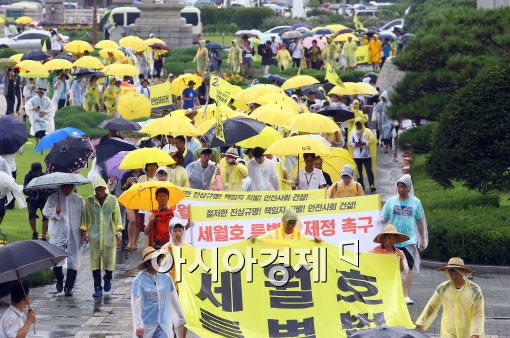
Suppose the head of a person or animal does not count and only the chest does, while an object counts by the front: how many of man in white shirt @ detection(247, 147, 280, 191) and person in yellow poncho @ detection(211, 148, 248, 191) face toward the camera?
2

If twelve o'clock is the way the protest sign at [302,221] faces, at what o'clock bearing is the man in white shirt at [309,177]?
The man in white shirt is roughly at 6 o'clock from the protest sign.

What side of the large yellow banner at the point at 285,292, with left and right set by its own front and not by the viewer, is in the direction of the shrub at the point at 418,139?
back

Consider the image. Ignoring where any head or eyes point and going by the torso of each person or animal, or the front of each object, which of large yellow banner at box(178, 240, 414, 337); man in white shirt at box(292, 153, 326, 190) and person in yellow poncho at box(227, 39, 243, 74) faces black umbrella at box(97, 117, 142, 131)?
the person in yellow poncho

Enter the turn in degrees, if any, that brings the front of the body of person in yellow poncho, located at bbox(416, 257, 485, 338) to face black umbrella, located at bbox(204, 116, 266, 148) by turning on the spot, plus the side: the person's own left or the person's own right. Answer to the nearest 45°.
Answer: approximately 135° to the person's own right

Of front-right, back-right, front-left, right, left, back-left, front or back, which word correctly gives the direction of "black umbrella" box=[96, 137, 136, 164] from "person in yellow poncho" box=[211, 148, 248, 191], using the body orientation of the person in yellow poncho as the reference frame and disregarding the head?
back-right

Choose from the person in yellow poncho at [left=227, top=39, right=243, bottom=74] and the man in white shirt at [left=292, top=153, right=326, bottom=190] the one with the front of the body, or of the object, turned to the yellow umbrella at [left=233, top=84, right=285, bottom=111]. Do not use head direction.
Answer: the person in yellow poncho
